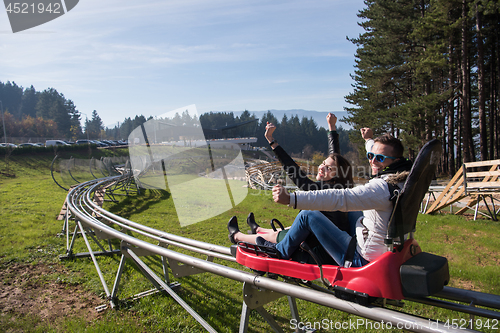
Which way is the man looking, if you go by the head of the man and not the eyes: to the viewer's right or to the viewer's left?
to the viewer's left

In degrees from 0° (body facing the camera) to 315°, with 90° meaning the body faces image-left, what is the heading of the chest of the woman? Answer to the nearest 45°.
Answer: approximately 90°

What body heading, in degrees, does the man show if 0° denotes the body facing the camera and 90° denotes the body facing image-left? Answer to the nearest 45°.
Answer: approximately 90°

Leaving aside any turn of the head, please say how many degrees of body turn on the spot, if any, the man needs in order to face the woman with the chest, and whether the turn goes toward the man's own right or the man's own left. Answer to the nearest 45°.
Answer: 0° — they already face them

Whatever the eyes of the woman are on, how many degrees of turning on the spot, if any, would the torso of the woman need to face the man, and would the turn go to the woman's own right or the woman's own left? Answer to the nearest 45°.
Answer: approximately 180°

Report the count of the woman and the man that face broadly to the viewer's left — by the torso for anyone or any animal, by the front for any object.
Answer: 2
